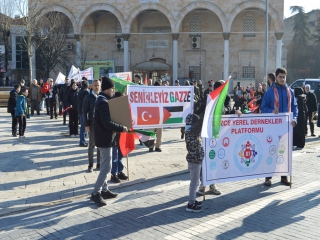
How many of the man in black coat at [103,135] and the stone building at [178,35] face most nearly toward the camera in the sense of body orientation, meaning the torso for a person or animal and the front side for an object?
1

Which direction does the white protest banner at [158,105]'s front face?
toward the camera

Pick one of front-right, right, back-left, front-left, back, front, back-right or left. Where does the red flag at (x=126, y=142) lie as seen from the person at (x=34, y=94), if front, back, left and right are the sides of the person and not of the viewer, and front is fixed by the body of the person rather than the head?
front

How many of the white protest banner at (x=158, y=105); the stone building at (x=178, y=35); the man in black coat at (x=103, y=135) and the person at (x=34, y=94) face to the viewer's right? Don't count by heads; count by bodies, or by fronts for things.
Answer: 1

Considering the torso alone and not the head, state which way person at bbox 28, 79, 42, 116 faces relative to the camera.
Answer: toward the camera

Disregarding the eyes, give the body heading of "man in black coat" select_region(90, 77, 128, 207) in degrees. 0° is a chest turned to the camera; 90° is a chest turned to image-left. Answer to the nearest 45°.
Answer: approximately 270°

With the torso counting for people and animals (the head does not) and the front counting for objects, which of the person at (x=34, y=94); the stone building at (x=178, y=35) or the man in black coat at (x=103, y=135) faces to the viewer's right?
the man in black coat

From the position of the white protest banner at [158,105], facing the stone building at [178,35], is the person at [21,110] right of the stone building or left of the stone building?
left

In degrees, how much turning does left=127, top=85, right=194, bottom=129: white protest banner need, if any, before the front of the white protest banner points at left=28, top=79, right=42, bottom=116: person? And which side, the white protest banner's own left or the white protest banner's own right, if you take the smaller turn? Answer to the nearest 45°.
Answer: approximately 135° to the white protest banner's own right

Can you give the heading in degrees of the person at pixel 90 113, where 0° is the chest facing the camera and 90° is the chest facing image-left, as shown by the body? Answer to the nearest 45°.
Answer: approximately 315°

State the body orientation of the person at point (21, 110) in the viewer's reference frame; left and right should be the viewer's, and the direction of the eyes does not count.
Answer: facing the viewer and to the right of the viewer

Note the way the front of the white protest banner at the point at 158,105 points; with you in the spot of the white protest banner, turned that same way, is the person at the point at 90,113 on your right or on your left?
on your right

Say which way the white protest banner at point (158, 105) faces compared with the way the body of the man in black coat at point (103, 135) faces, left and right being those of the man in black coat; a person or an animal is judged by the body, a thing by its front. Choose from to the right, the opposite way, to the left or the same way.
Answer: to the right

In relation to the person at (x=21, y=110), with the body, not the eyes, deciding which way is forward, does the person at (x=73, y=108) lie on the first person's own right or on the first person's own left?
on the first person's own left

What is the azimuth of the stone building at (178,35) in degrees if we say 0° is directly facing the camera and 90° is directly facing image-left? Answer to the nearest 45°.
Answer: approximately 0°

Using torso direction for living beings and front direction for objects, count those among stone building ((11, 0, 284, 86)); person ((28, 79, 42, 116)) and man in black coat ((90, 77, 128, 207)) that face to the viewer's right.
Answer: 1

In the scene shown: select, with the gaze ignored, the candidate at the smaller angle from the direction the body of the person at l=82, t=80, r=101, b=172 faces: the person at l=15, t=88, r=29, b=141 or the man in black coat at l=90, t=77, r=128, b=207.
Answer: the man in black coat
